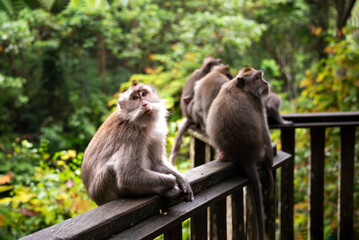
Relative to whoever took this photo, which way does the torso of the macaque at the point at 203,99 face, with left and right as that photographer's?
facing away from the viewer and to the right of the viewer

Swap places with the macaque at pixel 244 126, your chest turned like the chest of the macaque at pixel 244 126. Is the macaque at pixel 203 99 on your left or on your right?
on your left

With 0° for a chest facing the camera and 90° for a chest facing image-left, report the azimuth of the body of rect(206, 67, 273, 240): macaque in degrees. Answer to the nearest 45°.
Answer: approximately 225°
